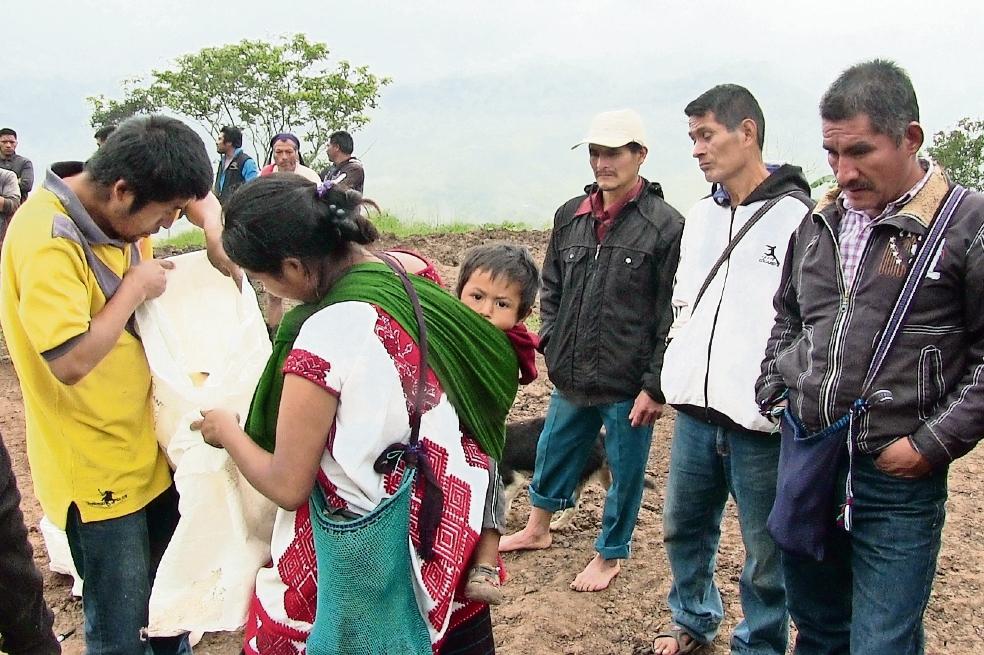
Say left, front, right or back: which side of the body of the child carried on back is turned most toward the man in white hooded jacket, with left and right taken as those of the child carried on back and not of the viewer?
back

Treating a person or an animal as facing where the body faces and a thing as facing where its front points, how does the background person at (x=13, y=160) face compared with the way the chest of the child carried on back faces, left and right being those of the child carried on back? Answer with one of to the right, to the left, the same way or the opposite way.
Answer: to the left

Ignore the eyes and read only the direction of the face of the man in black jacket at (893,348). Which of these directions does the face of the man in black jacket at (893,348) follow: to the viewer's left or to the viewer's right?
to the viewer's left

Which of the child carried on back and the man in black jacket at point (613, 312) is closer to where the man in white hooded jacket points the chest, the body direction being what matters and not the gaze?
the child carried on back

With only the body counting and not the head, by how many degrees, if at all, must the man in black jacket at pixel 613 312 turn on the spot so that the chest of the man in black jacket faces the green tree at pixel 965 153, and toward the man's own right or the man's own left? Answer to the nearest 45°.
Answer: approximately 180°
